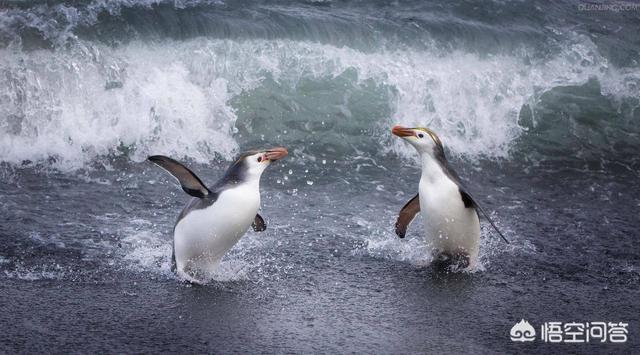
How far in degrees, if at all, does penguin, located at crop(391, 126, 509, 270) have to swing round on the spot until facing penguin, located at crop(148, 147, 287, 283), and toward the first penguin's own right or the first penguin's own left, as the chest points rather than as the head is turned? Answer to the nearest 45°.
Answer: approximately 45° to the first penguin's own right

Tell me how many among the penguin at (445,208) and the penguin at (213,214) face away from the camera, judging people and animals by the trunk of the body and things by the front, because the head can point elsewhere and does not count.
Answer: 0

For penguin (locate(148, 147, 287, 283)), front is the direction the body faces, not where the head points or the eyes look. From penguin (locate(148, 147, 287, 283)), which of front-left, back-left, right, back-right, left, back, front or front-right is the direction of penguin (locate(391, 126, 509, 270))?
front-left

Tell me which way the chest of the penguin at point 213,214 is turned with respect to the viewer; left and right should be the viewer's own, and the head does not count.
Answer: facing the viewer and to the right of the viewer

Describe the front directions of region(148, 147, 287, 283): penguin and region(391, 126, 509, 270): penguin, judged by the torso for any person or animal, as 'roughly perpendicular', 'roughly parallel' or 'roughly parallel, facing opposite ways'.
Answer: roughly perpendicular

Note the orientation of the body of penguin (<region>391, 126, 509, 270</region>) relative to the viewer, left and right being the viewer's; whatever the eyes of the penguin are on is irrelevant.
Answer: facing the viewer and to the left of the viewer
